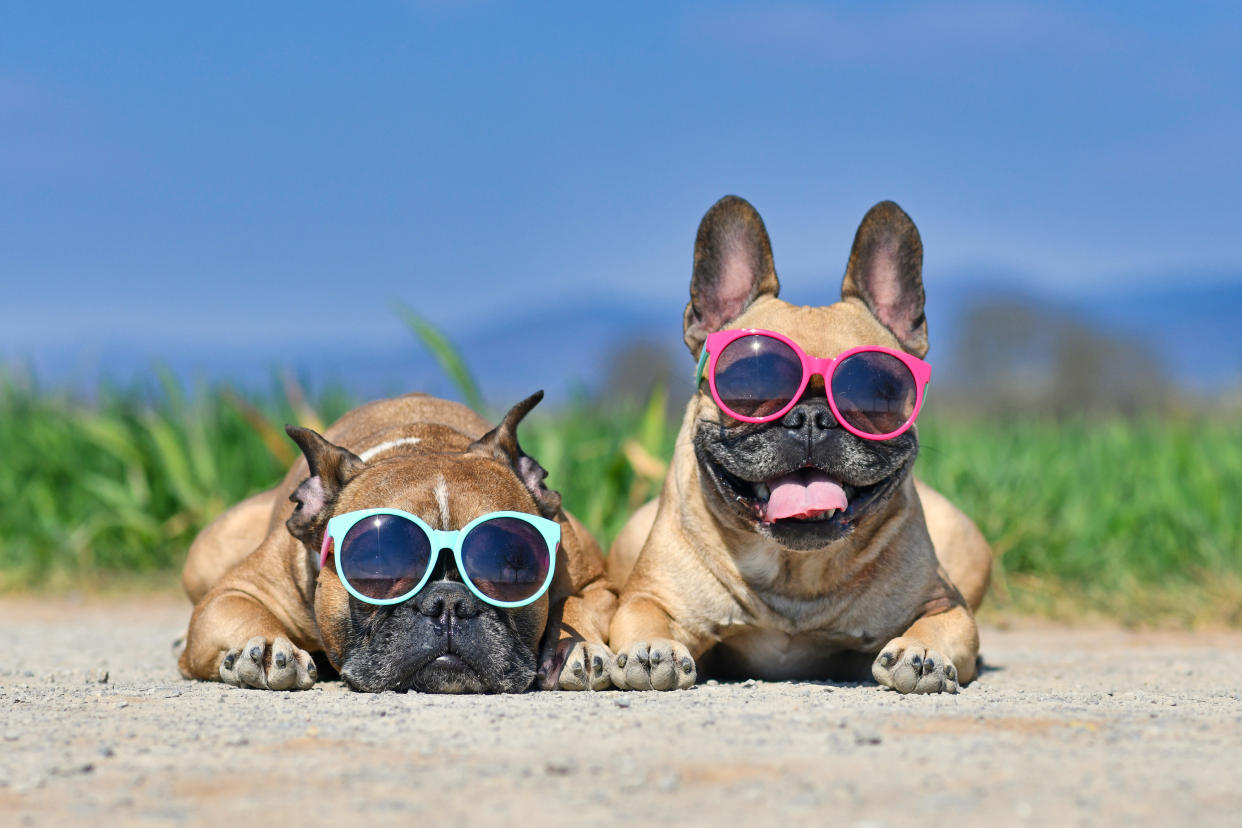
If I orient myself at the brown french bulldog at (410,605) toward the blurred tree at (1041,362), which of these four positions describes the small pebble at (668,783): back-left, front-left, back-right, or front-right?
back-right

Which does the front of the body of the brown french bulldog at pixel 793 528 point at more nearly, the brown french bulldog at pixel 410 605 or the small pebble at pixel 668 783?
the small pebble

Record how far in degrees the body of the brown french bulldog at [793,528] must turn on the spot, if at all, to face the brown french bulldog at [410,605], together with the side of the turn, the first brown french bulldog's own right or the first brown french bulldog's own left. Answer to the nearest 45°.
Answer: approximately 90° to the first brown french bulldog's own right

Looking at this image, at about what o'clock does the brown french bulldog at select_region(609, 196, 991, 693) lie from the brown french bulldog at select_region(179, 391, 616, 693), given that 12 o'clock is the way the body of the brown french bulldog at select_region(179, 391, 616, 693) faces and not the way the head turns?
the brown french bulldog at select_region(609, 196, 991, 693) is roughly at 9 o'clock from the brown french bulldog at select_region(179, 391, 616, 693).

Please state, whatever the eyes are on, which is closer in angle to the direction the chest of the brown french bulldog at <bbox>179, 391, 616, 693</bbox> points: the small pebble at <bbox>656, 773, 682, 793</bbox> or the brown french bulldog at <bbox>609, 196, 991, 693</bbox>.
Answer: the small pebble

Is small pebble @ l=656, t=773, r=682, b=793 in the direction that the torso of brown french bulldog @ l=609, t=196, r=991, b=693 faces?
yes

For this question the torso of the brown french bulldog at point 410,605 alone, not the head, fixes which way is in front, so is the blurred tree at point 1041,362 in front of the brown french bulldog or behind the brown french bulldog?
behind

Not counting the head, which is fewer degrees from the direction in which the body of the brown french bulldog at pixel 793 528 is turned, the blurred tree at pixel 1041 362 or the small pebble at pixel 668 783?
the small pebble

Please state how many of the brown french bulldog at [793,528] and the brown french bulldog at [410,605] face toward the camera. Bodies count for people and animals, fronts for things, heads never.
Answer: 2

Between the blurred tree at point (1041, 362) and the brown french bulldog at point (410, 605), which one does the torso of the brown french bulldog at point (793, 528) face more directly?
the brown french bulldog

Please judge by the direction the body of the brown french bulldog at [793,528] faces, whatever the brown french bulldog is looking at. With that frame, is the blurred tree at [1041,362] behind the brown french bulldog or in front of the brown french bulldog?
behind

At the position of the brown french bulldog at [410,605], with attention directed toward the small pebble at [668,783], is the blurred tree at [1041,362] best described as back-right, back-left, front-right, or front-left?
back-left

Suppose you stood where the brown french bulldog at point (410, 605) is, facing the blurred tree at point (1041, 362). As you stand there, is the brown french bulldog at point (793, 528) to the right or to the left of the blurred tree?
right

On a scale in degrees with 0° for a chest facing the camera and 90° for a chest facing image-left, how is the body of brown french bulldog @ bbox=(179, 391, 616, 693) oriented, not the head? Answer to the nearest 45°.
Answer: approximately 0°
